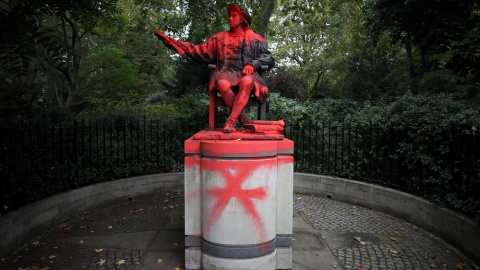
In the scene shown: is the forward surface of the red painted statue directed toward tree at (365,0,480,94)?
no

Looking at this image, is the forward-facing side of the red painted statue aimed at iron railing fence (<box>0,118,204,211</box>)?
no

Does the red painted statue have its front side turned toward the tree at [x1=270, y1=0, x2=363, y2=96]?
no

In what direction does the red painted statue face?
toward the camera

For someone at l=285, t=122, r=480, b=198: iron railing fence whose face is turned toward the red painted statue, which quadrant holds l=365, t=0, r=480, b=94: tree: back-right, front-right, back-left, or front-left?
back-right
